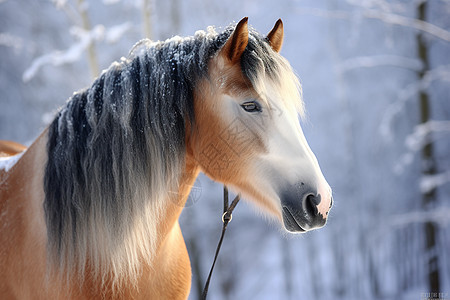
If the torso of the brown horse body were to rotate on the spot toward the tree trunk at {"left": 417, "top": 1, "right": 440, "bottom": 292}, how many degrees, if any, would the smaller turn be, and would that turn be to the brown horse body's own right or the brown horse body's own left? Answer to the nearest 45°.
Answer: approximately 45° to the brown horse body's own left

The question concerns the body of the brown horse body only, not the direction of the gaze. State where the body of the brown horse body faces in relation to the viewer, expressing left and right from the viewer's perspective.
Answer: facing to the right of the viewer
